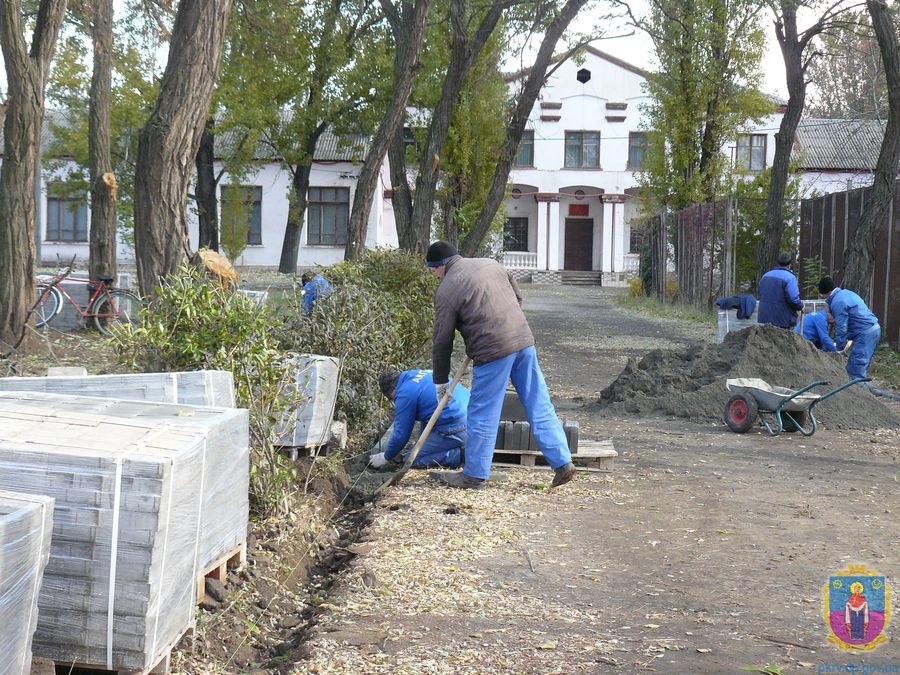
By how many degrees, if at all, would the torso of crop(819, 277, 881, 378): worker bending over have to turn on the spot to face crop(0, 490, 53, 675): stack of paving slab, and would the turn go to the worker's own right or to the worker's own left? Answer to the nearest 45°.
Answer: approximately 90° to the worker's own left

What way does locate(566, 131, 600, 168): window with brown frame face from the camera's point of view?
toward the camera

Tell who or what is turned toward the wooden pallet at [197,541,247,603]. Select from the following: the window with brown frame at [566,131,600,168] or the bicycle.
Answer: the window with brown frame

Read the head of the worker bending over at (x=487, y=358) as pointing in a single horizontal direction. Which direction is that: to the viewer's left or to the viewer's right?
to the viewer's left

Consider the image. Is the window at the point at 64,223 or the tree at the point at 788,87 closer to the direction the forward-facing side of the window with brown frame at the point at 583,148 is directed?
the tree

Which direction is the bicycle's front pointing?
to the viewer's left

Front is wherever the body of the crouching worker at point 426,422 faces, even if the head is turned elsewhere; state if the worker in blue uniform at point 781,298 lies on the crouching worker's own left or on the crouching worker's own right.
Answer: on the crouching worker's own right

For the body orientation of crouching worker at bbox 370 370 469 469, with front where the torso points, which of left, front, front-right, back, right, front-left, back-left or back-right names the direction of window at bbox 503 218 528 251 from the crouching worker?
right

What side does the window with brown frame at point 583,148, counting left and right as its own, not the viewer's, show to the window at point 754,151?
left

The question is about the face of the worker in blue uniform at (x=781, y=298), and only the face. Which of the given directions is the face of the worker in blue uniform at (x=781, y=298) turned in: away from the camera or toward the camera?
away from the camera

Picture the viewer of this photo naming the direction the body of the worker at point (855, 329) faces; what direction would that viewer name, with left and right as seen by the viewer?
facing to the left of the viewer

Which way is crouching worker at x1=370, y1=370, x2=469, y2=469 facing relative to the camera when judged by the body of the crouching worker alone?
to the viewer's left

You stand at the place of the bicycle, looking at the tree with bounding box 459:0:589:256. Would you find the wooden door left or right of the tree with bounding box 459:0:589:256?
left
